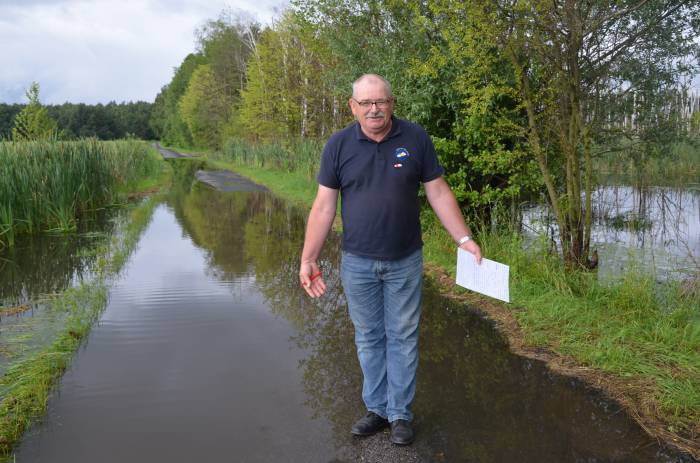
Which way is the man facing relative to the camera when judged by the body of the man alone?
toward the camera

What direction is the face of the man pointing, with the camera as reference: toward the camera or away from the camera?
toward the camera
